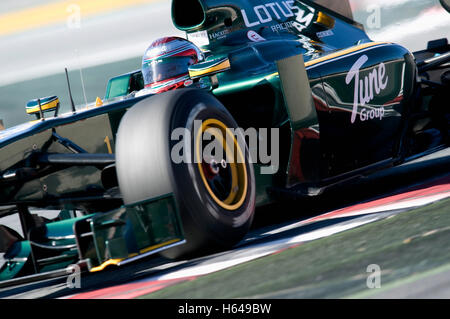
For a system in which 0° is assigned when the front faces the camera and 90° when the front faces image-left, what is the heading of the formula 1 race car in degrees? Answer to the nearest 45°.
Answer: approximately 45°
